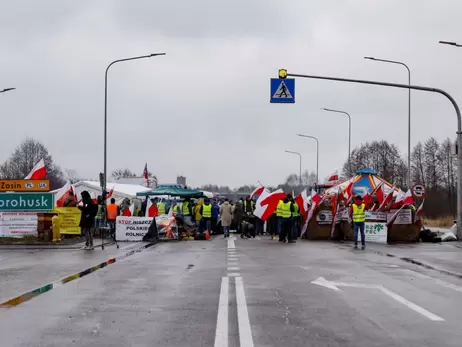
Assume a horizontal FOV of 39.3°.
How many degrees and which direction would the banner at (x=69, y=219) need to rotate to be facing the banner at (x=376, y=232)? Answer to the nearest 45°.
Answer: approximately 90° to its left

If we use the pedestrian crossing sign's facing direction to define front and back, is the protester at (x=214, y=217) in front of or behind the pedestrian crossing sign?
behind

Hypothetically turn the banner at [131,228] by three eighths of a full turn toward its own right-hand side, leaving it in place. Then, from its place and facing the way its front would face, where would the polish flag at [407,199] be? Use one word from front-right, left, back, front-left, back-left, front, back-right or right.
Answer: back-right

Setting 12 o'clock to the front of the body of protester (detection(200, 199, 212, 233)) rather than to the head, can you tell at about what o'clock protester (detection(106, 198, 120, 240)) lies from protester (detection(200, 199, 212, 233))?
protester (detection(106, 198, 120, 240)) is roughly at 8 o'clock from protester (detection(200, 199, 212, 233)).

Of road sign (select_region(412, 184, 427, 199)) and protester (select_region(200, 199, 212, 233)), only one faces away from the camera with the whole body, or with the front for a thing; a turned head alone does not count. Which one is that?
the protester

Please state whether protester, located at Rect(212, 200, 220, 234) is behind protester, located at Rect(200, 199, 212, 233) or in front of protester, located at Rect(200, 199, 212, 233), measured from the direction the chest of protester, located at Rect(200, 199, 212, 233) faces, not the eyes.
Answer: in front

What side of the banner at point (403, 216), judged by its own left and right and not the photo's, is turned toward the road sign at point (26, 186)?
right

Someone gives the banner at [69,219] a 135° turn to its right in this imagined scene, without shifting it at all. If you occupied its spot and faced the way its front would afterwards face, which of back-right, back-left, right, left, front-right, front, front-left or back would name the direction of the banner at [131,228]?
back-right

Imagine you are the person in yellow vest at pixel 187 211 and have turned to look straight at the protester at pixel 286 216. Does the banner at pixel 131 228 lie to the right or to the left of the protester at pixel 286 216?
right

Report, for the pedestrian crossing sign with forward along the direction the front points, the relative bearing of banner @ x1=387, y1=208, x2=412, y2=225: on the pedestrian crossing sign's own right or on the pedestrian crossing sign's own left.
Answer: on the pedestrian crossing sign's own left

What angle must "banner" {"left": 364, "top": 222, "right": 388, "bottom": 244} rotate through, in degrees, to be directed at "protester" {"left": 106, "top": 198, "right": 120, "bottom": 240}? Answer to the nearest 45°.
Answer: approximately 90° to its right

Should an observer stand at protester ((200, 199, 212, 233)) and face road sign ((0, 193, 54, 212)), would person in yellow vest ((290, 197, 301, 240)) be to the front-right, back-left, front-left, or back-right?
back-left

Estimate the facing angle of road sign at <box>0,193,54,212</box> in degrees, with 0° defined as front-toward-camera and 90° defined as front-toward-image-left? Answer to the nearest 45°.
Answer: approximately 0°
